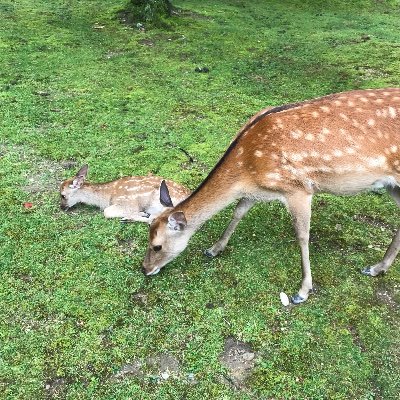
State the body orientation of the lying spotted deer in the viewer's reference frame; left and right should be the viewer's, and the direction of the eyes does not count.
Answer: facing to the left of the viewer

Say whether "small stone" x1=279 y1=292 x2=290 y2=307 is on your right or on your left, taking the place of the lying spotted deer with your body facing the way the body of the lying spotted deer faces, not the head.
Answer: on your left

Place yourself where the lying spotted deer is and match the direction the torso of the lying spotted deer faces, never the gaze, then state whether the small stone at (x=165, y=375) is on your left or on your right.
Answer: on your left

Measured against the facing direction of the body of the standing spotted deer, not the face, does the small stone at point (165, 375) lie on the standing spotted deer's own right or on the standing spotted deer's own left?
on the standing spotted deer's own left

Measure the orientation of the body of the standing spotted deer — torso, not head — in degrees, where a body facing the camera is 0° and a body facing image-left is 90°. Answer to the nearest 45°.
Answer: approximately 90°

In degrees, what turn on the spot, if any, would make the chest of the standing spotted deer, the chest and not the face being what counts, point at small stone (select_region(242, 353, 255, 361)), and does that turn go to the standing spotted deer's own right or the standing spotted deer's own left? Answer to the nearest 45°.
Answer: approximately 90° to the standing spotted deer's own left

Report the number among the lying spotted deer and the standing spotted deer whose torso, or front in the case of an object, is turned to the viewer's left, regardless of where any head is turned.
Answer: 2

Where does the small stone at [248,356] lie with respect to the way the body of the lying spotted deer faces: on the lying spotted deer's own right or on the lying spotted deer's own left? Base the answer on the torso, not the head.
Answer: on the lying spotted deer's own left

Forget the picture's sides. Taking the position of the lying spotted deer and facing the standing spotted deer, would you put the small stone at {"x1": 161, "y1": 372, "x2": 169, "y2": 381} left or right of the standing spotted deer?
right
